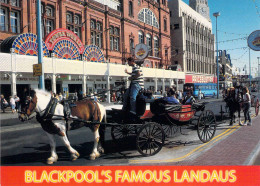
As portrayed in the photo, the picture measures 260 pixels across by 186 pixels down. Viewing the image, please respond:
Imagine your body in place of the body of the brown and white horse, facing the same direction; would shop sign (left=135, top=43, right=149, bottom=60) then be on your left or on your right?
on your right

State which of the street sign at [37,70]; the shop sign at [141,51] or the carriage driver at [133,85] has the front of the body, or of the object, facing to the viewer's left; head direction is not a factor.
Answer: the carriage driver

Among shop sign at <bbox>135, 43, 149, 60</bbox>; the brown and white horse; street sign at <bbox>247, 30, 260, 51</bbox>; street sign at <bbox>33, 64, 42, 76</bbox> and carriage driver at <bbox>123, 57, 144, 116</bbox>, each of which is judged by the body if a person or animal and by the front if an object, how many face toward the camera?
3

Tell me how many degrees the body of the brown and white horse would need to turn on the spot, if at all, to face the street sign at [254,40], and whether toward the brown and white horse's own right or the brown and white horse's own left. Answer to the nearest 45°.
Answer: approximately 180°

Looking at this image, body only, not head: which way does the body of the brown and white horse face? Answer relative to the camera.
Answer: to the viewer's left
